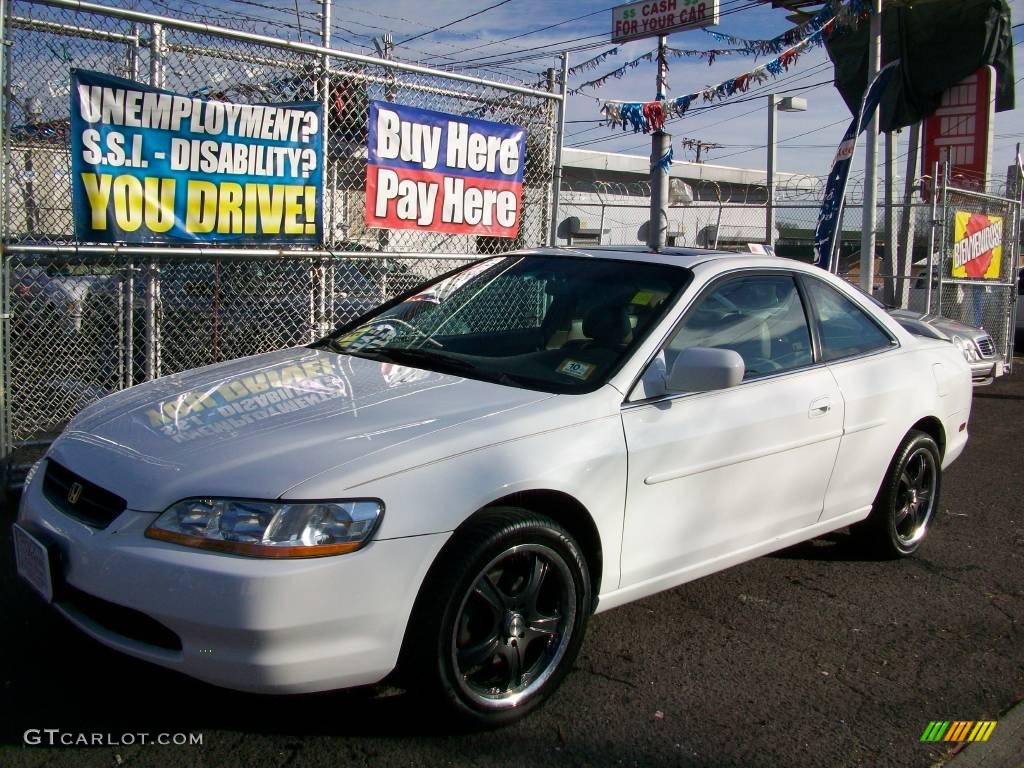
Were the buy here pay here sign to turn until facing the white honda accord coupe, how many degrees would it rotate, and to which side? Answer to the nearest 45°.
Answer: approximately 45° to its right

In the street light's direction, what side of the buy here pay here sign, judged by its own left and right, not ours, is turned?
left

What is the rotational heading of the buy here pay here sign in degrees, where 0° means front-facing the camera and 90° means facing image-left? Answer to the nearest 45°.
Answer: approximately 315°

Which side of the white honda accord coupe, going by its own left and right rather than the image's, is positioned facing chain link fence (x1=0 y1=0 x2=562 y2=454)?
right

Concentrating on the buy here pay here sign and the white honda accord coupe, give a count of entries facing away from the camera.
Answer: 0

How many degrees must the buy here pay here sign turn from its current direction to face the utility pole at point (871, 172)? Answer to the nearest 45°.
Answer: approximately 90° to its left

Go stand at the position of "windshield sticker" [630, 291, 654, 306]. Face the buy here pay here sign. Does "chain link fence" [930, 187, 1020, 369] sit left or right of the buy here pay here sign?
right

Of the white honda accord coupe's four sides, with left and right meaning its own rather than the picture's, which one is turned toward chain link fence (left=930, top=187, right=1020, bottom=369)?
back

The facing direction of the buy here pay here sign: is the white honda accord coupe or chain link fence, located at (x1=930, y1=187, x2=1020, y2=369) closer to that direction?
the white honda accord coupe
